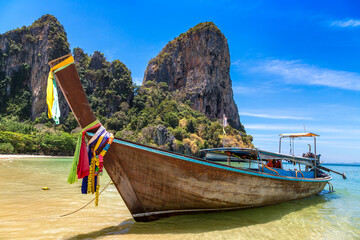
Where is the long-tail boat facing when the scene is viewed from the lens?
facing the viewer and to the left of the viewer
